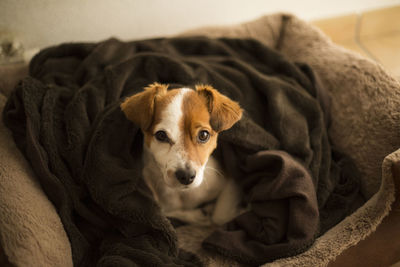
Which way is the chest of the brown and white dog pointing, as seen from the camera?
toward the camera
